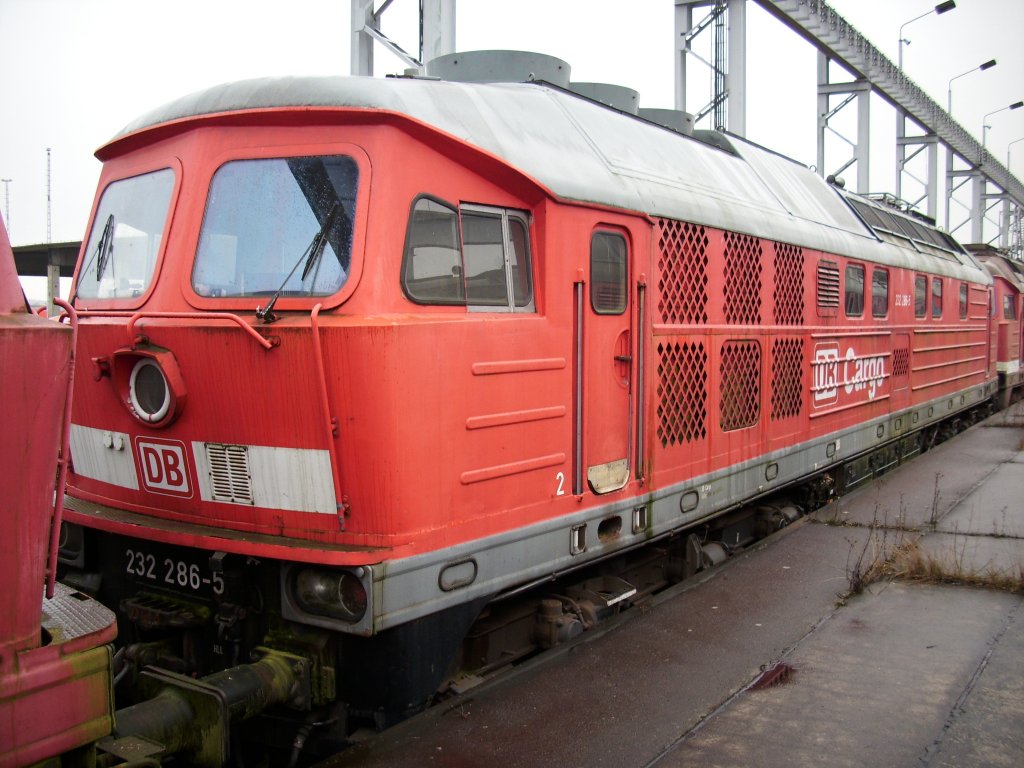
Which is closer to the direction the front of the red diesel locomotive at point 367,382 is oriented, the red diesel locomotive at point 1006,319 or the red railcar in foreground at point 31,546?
the red railcar in foreground

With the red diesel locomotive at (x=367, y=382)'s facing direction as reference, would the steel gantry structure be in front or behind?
behind

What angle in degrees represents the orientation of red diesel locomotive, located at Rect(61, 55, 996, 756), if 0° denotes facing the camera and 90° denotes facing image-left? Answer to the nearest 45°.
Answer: approximately 45°

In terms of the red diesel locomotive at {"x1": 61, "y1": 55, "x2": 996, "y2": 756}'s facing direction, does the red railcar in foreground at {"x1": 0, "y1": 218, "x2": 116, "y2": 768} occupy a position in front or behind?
in front

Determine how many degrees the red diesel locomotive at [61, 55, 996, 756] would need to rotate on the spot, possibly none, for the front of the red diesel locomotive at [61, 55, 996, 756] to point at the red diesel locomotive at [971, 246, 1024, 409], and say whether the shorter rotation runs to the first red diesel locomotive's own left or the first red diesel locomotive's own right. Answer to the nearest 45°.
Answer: approximately 180°

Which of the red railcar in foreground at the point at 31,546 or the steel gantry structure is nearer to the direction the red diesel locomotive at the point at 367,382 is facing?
the red railcar in foreground
